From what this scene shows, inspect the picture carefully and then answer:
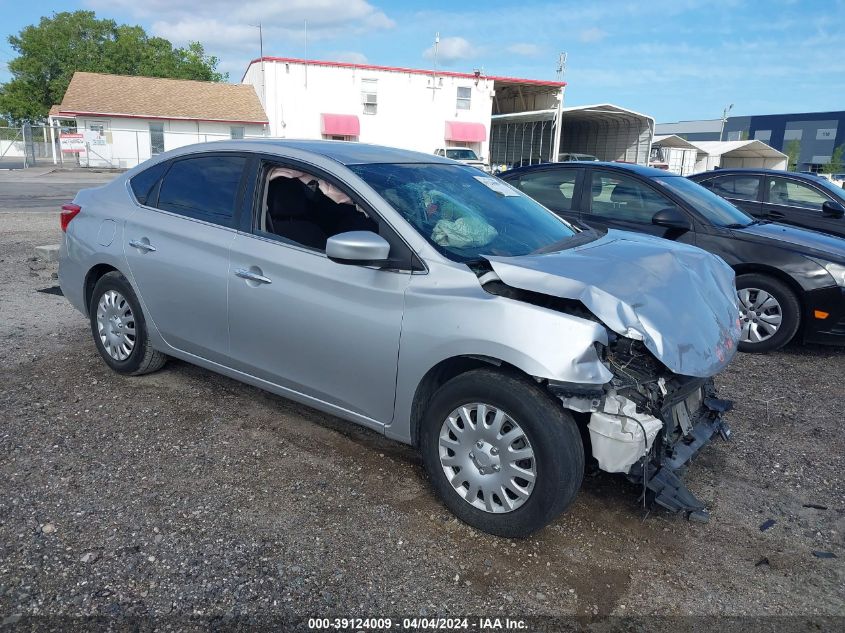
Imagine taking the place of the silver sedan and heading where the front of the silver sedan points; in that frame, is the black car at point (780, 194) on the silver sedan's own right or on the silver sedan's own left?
on the silver sedan's own left

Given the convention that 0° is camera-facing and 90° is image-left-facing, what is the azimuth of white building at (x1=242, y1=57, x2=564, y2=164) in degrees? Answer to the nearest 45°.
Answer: approximately 0°

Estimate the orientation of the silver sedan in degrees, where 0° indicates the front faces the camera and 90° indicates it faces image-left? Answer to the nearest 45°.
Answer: approximately 315°

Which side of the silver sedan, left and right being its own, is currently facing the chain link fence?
back

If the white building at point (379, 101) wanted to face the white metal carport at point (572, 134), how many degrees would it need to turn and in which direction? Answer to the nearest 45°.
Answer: approximately 135° to its left

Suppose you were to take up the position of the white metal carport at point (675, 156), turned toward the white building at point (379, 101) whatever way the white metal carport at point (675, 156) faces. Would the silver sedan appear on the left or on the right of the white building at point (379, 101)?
left

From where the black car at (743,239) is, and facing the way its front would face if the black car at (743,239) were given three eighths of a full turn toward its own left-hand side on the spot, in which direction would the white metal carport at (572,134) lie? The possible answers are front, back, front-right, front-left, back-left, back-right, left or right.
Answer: front

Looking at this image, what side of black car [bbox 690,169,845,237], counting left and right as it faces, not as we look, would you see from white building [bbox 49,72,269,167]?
back

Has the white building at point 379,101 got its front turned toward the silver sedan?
yes

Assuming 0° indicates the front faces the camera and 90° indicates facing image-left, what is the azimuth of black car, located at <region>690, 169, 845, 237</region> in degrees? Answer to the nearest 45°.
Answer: approximately 315°
